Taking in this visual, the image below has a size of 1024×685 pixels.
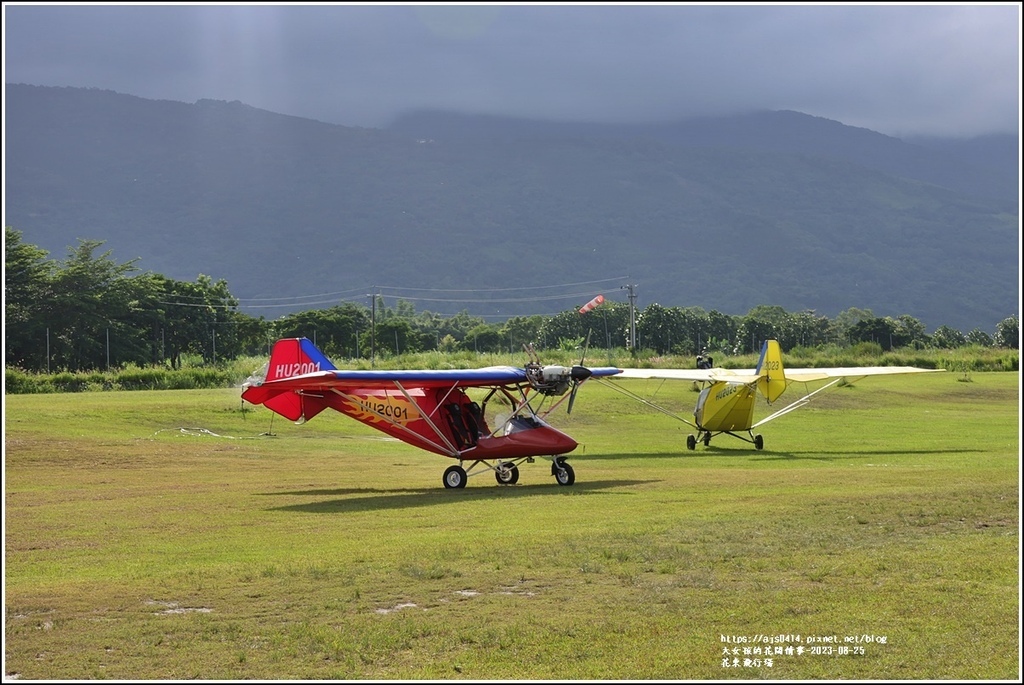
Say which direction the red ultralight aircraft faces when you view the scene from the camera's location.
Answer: facing the viewer and to the right of the viewer

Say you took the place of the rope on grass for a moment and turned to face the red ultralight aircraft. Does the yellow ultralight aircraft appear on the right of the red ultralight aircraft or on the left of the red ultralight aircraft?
left

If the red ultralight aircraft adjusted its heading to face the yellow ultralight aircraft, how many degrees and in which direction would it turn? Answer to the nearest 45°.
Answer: approximately 90° to its left

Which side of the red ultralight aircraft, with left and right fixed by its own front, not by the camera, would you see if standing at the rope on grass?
back
